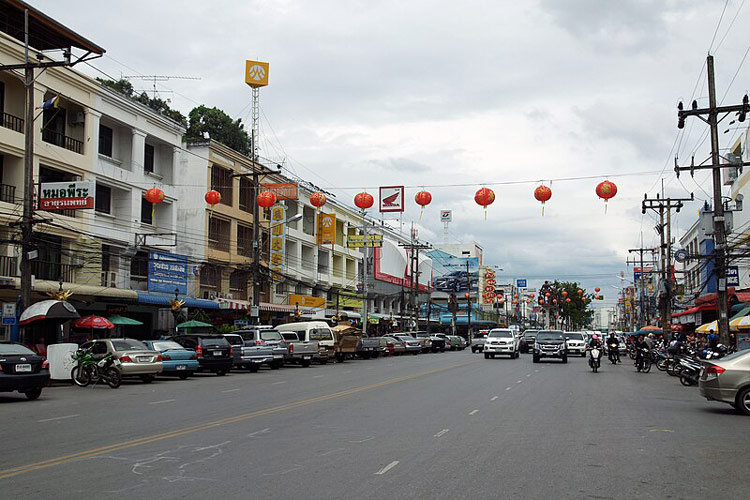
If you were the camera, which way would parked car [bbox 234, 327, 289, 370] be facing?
facing away from the viewer and to the left of the viewer

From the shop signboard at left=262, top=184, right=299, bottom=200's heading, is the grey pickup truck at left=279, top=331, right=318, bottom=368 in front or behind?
in front

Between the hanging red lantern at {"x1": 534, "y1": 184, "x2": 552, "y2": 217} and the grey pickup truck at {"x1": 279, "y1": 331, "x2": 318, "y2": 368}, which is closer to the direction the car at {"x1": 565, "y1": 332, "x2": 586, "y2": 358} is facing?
the hanging red lantern

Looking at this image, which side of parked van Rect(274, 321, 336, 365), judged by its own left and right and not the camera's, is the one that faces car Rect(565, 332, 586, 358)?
right

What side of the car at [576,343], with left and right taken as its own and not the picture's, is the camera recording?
front

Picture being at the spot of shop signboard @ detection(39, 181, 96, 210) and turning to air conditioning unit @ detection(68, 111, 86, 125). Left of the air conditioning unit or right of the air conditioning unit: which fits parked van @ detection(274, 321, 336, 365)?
right

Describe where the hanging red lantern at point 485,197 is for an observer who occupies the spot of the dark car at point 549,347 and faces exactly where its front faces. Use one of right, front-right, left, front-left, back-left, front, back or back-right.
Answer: front

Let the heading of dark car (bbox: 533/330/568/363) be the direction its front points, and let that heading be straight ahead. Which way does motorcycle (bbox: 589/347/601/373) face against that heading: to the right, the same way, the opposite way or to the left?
the same way

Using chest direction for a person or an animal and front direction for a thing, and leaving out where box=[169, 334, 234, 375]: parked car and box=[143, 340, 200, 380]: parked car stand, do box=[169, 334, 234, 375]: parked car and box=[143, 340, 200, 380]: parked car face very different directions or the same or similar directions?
same or similar directions

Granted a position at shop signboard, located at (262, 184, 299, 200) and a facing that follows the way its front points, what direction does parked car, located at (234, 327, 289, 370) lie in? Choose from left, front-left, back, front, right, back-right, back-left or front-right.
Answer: front

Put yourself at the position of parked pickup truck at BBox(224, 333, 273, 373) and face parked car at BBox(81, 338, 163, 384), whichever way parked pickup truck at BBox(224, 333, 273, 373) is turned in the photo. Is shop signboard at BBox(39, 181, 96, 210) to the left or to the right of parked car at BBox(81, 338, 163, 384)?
right

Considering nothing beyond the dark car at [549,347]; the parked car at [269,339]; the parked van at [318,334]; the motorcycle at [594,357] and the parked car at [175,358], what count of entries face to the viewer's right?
0
